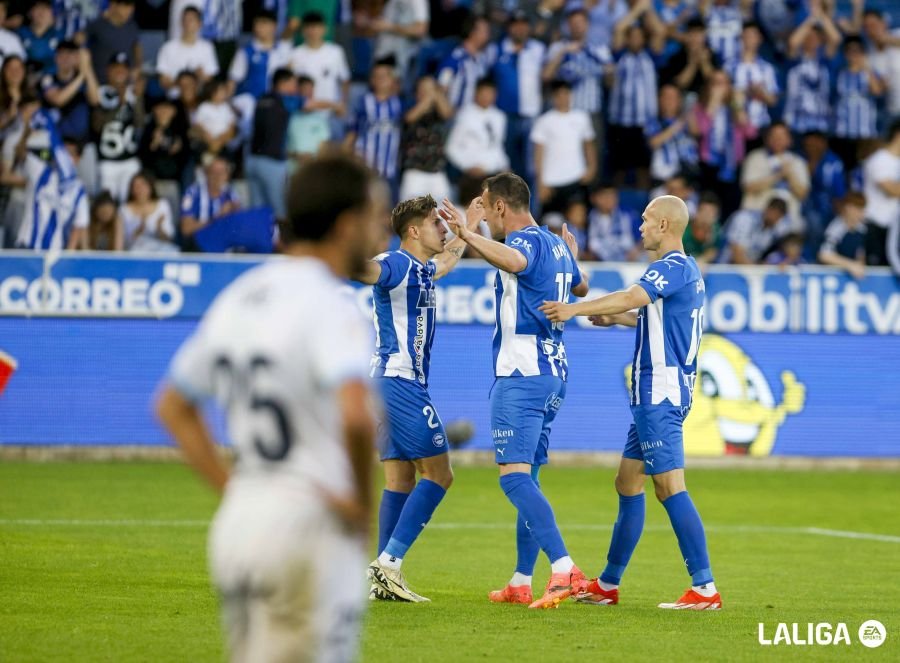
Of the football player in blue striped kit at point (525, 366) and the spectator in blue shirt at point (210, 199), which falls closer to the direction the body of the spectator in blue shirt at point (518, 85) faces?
the football player in blue striped kit

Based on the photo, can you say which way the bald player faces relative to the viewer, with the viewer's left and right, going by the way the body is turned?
facing to the left of the viewer

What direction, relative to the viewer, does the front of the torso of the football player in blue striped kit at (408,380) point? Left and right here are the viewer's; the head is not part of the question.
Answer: facing to the right of the viewer

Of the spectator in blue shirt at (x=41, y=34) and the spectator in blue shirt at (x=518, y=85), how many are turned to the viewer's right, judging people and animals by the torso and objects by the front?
0

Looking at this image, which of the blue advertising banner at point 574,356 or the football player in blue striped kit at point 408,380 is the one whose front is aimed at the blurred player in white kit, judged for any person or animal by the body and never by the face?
the blue advertising banner

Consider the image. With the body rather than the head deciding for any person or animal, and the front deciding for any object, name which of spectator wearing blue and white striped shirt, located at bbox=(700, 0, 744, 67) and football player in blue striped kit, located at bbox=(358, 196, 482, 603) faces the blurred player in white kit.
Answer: the spectator wearing blue and white striped shirt

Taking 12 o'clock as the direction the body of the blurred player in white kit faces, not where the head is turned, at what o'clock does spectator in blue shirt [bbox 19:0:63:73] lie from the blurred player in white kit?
The spectator in blue shirt is roughly at 10 o'clock from the blurred player in white kit.

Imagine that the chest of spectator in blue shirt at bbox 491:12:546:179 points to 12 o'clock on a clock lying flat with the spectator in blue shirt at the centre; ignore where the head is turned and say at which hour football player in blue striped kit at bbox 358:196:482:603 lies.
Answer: The football player in blue striped kit is roughly at 12 o'clock from the spectator in blue shirt.

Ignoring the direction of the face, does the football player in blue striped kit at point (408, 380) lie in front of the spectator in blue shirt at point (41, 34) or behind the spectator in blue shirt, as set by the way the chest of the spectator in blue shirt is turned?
in front

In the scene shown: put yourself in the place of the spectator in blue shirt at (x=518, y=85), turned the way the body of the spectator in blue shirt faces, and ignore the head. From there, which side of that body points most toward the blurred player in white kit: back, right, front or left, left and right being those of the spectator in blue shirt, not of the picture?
front

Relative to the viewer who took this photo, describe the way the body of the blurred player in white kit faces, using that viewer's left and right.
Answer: facing away from the viewer and to the right of the viewer

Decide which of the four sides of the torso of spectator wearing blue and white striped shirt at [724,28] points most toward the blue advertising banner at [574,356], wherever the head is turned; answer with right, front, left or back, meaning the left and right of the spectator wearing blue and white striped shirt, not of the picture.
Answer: front

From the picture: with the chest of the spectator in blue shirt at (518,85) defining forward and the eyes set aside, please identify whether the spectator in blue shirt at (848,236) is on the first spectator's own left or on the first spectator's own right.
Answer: on the first spectator's own left

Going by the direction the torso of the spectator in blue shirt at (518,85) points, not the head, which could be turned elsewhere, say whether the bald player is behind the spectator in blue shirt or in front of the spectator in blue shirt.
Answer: in front

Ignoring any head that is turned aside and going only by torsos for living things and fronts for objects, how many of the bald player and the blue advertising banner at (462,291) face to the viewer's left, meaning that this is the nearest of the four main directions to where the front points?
1
